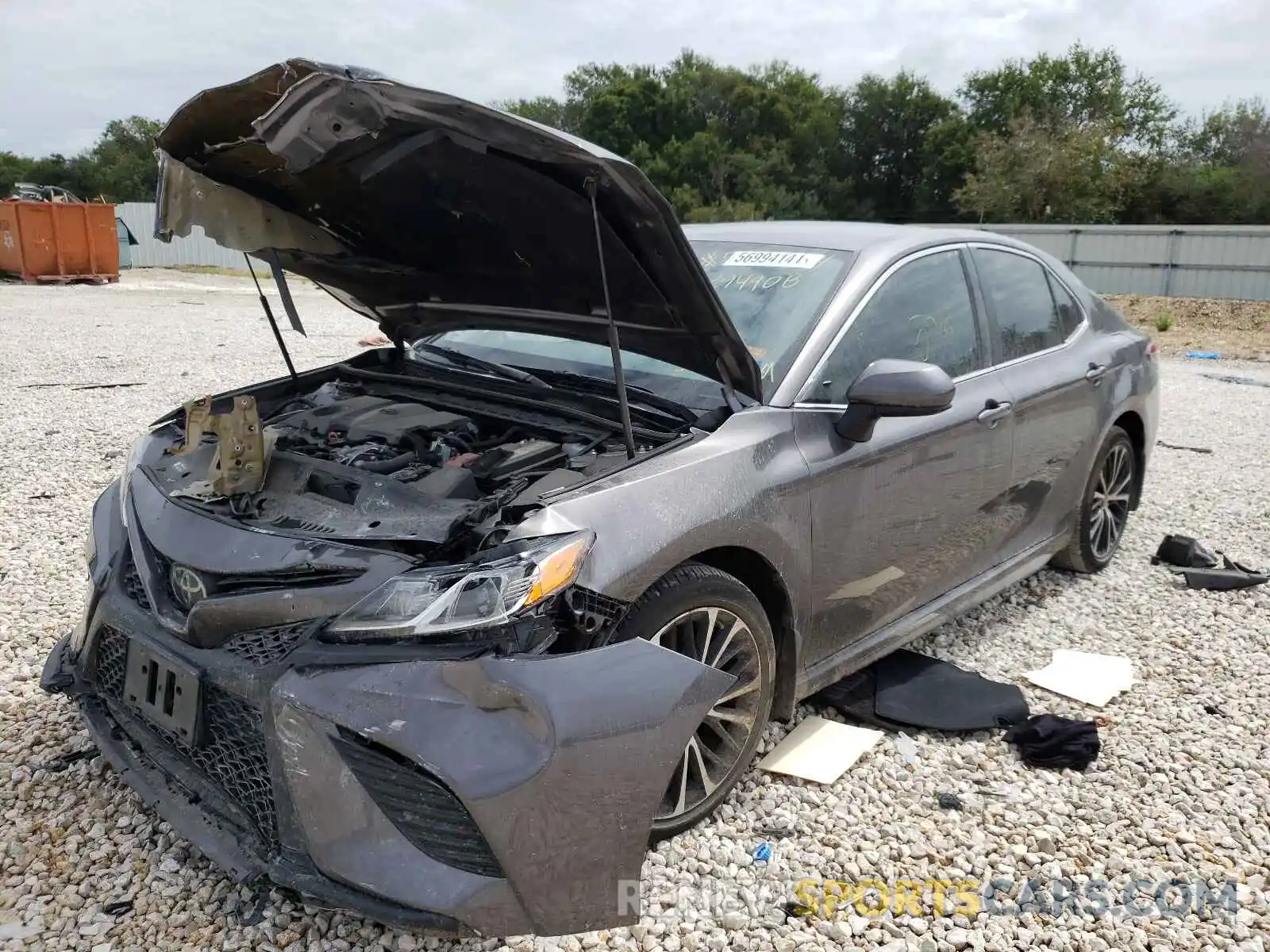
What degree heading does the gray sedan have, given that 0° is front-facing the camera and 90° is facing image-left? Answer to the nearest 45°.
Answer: approximately 45°

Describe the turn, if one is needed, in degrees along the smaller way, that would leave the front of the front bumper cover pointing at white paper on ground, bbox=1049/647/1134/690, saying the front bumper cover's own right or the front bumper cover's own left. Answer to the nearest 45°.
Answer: approximately 180°

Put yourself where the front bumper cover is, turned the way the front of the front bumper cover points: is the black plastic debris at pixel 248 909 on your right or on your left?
on your right

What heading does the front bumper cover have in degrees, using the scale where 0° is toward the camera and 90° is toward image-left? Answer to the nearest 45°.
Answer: approximately 45°

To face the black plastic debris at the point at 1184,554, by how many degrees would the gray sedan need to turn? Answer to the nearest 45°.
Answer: approximately 180°

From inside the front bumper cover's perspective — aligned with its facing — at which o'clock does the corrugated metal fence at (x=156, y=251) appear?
The corrugated metal fence is roughly at 4 o'clock from the front bumper cover.
